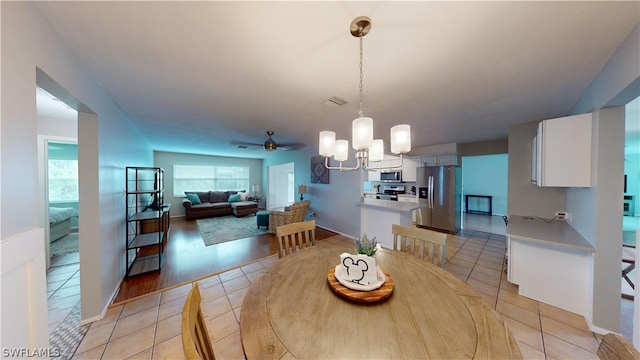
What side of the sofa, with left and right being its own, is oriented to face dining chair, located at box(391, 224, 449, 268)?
front

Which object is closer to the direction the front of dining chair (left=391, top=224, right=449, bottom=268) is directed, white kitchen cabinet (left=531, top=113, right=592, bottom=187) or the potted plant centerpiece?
the potted plant centerpiece

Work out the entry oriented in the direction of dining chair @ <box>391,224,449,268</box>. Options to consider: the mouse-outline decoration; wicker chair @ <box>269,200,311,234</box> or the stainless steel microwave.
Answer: the stainless steel microwave

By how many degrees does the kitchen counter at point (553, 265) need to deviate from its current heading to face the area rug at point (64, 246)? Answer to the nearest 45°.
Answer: approximately 45° to its left

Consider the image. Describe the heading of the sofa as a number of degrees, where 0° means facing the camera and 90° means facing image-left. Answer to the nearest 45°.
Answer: approximately 0°

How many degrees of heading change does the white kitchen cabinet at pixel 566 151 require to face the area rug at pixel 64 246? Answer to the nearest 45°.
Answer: approximately 45° to its left

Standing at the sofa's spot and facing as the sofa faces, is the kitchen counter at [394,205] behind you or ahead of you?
ahead
